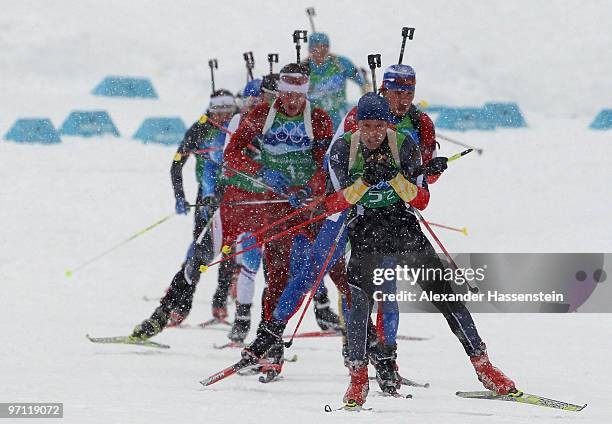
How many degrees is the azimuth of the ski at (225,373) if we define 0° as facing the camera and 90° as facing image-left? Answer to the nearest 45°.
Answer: approximately 45°

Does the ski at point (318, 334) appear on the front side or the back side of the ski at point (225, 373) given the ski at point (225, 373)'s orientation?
on the back side

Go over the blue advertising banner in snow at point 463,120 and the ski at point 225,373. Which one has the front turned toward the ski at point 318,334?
the blue advertising banner in snow

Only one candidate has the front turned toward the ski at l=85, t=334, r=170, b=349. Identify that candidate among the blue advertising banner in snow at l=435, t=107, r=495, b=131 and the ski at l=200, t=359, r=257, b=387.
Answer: the blue advertising banner in snow

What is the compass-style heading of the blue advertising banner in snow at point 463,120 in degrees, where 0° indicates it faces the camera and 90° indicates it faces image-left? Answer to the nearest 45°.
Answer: approximately 0°

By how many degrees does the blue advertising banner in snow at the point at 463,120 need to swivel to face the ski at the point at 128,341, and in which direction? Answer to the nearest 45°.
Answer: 0° — it already faces it

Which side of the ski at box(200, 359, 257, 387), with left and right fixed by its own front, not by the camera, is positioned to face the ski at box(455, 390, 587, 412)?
left

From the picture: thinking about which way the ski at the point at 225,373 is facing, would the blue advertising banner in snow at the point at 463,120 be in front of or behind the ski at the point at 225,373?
behind

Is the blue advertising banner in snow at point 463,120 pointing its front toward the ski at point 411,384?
yes
